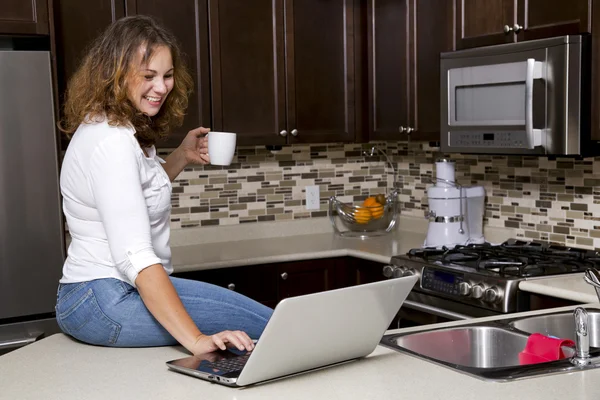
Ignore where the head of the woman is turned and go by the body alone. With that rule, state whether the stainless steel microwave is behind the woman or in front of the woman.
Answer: in front

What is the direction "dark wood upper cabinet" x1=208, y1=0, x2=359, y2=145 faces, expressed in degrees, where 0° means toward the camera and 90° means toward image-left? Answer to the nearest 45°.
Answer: approximately 0°

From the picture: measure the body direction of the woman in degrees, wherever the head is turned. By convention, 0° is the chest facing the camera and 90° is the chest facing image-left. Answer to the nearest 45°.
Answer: approximately 270°

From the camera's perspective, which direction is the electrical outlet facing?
toward the camera

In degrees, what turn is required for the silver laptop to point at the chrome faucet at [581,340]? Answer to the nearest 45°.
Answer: approximately 135° to its right

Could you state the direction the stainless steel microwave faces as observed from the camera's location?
facing the viewer and to the left of the viewer

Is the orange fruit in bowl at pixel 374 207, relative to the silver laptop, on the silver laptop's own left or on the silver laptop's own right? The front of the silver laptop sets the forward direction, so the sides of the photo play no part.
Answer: on the silver laptop's own right

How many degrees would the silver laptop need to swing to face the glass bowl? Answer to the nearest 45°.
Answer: approximately 45° to its right

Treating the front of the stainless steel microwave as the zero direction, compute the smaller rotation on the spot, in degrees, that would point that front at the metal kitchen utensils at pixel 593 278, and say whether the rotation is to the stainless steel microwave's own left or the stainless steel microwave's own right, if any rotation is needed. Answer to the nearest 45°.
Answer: approximately 45° to the stainless steel microwave's own left
